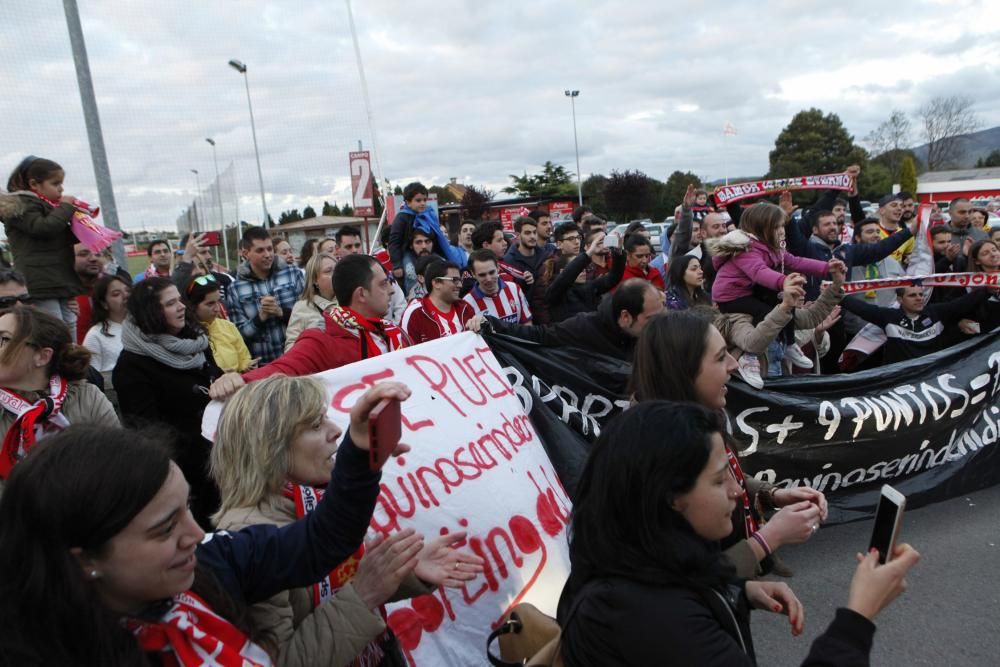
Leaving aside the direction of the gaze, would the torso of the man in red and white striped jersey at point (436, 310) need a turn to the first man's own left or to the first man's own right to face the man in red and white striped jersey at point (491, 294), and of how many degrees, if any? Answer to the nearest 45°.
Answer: approximately 90° to the first man's own left

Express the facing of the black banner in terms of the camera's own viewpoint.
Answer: facing the viewer

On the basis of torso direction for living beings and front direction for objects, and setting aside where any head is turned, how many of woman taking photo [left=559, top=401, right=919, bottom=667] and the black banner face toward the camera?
1

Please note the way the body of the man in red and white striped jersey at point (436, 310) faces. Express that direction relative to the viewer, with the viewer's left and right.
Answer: facing the viewer and to the right of the viewer

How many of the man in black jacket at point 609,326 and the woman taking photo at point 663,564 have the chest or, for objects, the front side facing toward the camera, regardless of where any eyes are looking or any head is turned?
0

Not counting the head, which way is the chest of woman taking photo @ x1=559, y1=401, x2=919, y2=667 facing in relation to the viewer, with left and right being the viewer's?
facing to the right of the viewer

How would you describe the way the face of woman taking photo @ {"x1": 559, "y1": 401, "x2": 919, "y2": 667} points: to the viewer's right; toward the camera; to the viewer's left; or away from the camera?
to the viewer's right

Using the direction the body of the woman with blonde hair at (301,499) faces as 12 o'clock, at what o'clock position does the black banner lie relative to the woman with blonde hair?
The black banner is roughly at 11 o'clock from the woman with blonde hair.

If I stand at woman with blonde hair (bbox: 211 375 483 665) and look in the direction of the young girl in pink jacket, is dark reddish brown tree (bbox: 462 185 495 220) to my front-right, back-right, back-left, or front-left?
front-left

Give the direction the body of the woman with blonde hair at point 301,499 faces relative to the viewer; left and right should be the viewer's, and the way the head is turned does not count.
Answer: facing to the right of the viewer

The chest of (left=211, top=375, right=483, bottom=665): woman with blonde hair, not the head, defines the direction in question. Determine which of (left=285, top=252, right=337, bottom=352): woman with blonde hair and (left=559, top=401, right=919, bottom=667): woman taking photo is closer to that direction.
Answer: the woman taking photo
